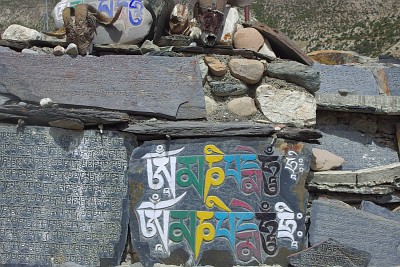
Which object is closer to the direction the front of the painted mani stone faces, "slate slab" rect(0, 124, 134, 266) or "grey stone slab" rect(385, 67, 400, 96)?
the slate slab

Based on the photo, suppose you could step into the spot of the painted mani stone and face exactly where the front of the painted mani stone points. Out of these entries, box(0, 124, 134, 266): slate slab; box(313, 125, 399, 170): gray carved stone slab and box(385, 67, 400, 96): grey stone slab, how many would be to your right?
1

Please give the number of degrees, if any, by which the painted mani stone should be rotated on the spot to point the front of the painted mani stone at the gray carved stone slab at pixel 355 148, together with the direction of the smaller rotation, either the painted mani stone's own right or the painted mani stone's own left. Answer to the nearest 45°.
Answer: approximately 135° to the painted mani stone's own left

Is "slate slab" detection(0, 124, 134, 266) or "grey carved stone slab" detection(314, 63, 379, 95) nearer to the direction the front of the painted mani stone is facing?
the slate slab

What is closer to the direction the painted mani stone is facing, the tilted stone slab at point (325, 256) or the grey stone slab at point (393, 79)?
the tilted stone slab

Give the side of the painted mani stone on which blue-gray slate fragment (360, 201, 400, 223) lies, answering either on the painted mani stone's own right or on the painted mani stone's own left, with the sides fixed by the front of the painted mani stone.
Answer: on the painted mani stone's own left

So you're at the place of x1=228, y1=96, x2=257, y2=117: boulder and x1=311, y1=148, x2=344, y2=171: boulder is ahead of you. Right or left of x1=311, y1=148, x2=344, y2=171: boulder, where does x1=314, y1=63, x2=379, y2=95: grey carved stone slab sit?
left

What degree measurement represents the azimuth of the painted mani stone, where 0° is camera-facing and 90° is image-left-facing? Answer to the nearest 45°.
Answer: approximately 0°

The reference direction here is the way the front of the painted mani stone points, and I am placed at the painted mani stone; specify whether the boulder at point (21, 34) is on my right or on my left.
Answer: on my right

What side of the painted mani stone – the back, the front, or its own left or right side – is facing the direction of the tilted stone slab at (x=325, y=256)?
left
